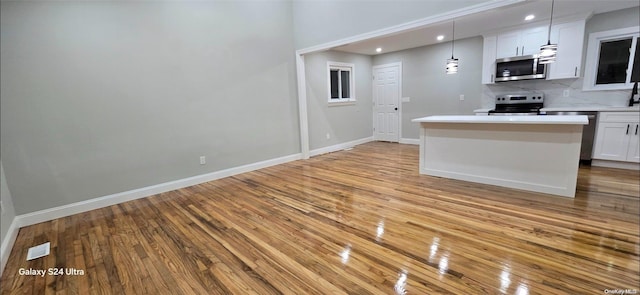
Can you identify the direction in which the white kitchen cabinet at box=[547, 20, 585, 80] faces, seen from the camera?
facing the viewer and to the left of the viewer

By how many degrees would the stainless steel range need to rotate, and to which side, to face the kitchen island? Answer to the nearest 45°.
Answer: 0° — it already faces it

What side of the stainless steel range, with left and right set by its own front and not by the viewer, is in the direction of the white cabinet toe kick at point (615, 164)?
left

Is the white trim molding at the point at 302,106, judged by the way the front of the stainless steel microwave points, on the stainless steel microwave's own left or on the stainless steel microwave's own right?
on the stainless steel microwave's own right

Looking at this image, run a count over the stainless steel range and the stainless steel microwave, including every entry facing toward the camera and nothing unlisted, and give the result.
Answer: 2

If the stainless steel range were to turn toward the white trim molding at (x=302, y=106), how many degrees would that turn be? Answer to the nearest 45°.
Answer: approximately 45° to its right

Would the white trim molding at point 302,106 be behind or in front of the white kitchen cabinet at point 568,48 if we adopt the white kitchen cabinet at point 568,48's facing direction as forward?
in front

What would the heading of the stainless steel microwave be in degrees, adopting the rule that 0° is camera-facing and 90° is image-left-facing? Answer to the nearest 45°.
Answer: approximately 0°

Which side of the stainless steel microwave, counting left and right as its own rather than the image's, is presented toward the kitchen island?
front

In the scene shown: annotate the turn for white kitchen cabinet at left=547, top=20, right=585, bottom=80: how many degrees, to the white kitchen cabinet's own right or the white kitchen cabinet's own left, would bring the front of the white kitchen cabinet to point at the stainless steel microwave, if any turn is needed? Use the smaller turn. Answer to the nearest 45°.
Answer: approximately 45° to the white kitchen cabinet's own right
